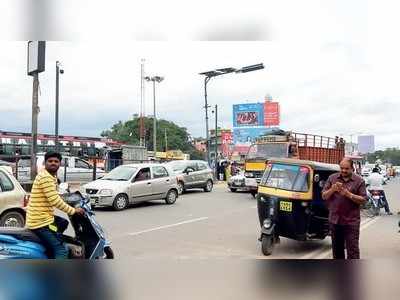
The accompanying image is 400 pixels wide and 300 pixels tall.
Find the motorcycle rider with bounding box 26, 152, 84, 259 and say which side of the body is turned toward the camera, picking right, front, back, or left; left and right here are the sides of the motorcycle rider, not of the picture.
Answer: right

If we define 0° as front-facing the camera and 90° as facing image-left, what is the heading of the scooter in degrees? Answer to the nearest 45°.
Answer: approximately 270°

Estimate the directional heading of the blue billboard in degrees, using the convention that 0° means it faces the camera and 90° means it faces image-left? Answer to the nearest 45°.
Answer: approximately 0°
